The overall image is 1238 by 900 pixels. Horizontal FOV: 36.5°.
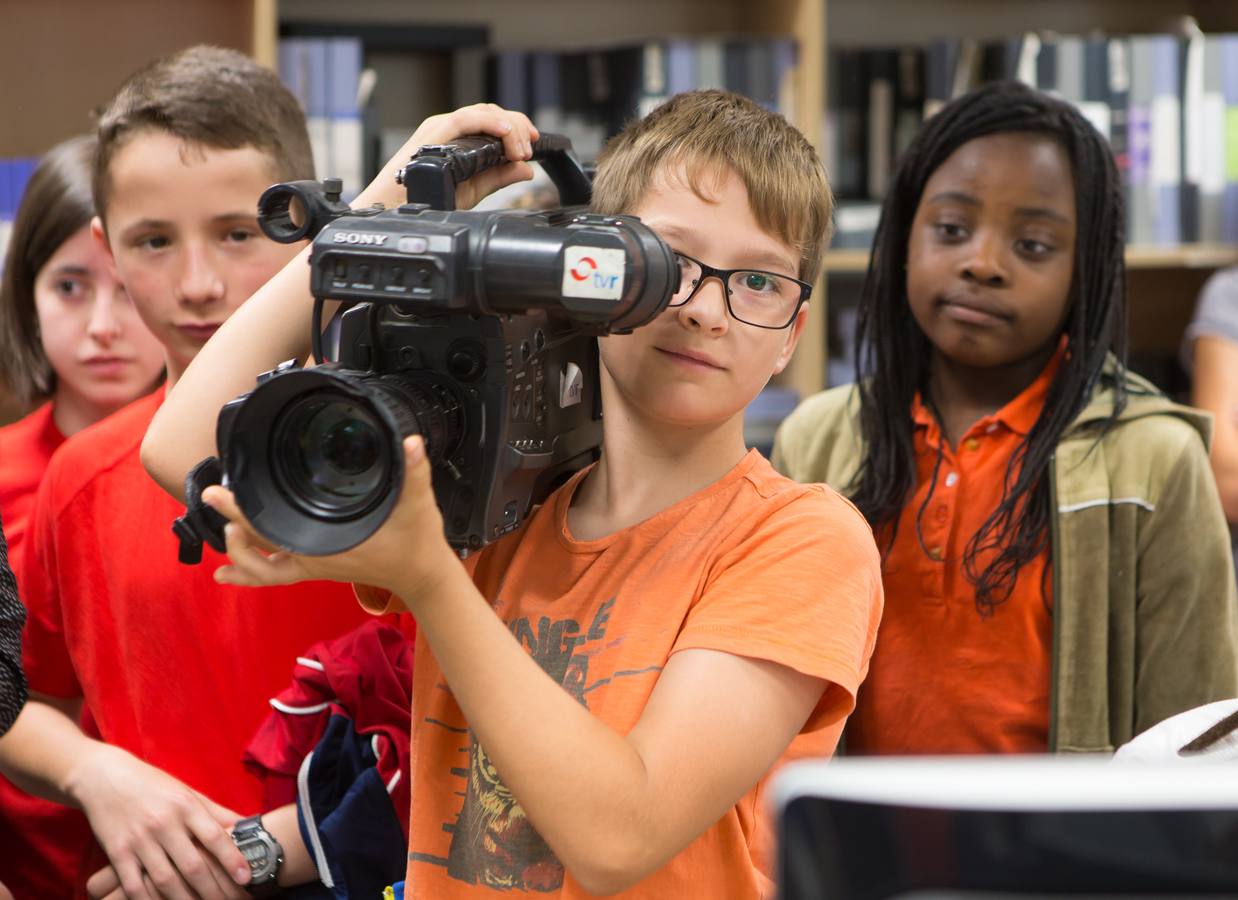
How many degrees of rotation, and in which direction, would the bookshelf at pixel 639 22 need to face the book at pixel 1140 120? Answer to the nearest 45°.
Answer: approximately 90° to its left

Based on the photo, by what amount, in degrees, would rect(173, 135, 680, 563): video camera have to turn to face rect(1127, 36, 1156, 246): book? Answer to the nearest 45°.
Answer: approximately 180°

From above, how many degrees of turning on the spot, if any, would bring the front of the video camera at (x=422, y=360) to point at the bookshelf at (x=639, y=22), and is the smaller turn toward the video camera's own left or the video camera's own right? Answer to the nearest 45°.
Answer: approximately 135° to the video camera's own right

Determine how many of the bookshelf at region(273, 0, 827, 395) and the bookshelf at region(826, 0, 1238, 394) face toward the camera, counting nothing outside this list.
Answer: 2

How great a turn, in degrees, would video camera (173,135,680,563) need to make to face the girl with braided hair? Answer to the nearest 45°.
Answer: approximately 180°

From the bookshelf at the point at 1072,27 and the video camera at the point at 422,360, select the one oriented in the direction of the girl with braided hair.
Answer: the bookshelf

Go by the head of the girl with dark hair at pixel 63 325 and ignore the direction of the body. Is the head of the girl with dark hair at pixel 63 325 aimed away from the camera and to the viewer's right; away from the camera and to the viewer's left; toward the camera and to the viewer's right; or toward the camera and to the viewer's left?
toward the camera and to the viewer's right
